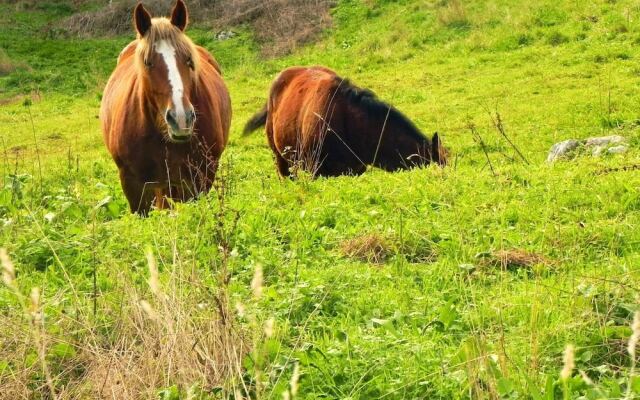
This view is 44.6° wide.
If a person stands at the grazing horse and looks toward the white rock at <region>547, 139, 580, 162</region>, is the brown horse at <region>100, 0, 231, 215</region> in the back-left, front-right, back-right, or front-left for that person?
back-right

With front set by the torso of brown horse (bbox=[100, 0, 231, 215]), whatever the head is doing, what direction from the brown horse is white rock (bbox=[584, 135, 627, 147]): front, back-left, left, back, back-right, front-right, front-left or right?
left

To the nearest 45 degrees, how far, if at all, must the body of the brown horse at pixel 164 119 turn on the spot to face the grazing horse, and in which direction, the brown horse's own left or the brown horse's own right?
approximately 135° to the brown horse's own left

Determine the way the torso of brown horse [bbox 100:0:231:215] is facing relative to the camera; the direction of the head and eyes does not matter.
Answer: toward the camera

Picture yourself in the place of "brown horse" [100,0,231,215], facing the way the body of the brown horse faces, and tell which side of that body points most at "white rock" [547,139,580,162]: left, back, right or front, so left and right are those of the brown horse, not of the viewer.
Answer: left
